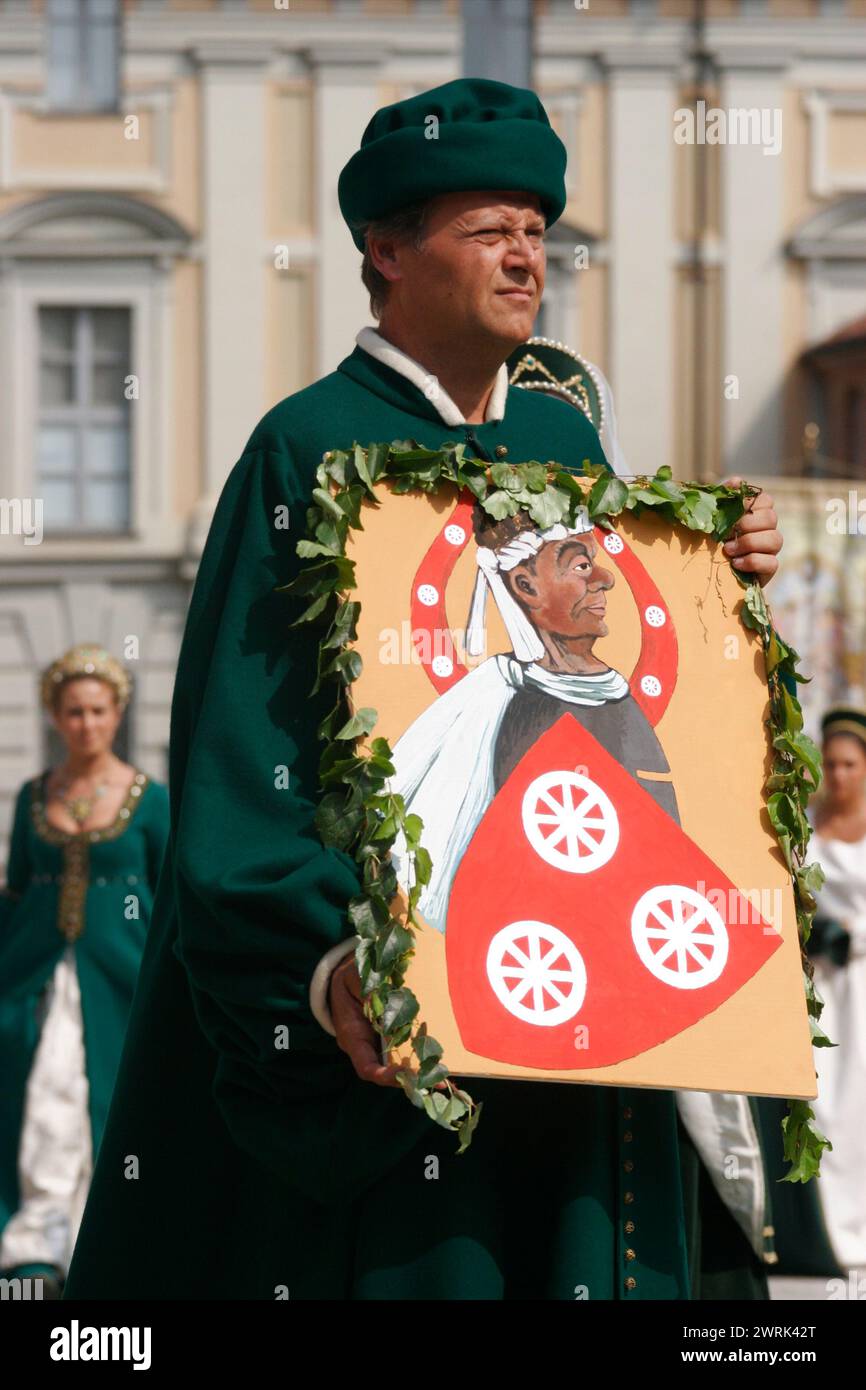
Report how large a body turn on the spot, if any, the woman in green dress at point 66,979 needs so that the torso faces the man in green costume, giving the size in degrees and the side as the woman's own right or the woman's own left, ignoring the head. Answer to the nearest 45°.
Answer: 0° — they already face them

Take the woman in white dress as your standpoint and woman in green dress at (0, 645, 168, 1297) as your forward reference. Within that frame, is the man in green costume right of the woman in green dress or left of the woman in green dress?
left

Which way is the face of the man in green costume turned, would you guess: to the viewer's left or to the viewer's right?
to the viewer's right

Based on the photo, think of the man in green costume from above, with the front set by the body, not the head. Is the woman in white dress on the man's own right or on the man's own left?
on the man's own left

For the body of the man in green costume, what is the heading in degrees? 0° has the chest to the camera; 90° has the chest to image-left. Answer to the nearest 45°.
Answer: approximately 315°

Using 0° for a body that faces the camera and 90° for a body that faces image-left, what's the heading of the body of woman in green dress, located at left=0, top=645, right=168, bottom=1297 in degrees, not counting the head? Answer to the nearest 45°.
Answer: approximately 0°
